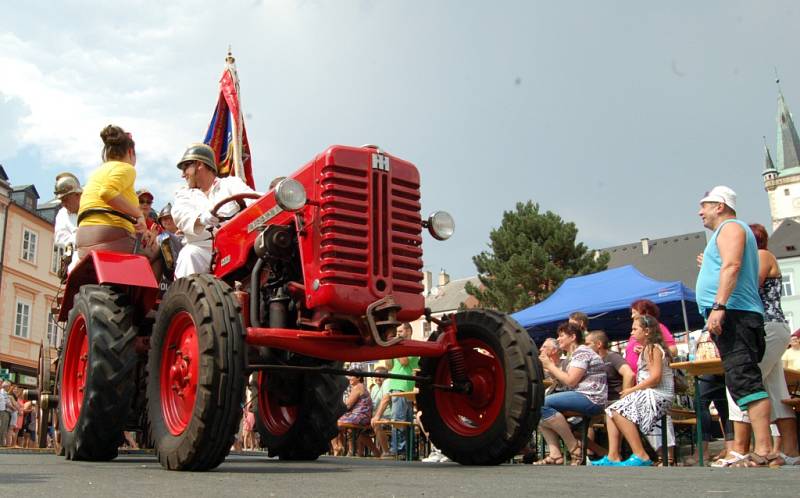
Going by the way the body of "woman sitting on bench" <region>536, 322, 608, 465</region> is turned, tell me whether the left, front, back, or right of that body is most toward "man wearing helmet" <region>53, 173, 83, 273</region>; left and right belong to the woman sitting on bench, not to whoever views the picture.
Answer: front

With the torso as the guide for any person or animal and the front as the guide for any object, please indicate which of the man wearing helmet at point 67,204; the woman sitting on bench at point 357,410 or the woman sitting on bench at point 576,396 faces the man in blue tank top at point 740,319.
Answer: the man wearing helmet

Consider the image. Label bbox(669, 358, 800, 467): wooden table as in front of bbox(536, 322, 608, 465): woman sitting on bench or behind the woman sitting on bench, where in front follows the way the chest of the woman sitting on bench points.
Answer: behind

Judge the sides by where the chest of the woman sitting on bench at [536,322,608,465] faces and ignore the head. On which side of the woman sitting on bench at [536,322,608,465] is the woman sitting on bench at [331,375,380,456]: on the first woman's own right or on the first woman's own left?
on the first woman's own right

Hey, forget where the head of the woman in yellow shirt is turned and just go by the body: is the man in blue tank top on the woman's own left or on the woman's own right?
on the woman's own right

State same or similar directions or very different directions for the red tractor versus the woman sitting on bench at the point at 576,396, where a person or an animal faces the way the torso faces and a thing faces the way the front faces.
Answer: very different directions

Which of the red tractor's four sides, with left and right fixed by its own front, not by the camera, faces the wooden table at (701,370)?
left

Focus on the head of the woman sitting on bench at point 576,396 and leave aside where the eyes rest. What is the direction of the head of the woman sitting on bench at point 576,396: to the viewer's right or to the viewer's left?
to the viewer's left

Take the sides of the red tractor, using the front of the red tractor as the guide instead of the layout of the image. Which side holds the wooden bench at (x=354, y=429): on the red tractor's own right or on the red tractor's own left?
on the red tractor's own left

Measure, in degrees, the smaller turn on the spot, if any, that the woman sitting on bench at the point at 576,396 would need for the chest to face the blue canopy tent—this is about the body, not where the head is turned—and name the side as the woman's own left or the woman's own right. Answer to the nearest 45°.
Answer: approximately 90° to the woman's own right

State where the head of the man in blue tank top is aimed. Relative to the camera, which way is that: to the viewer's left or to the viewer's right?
to the viewer's left

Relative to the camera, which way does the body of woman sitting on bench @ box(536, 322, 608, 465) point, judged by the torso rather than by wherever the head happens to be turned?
to the viewer's left

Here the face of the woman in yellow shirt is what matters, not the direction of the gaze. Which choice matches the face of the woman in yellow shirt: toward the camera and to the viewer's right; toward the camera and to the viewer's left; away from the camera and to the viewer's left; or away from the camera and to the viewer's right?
away from the camera and to the viewer's right

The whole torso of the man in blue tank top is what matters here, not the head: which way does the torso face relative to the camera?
to the viewer's left

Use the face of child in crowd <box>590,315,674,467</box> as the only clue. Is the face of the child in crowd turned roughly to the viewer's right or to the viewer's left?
to the viewer's left

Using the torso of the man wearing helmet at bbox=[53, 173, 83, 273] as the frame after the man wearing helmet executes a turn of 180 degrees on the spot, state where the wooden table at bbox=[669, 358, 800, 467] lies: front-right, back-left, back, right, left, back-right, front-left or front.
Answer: back
